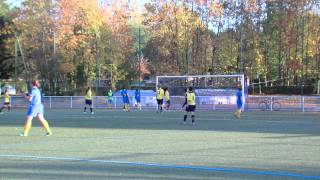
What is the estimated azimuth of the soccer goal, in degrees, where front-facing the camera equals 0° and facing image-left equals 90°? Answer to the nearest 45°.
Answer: approximately 0°
